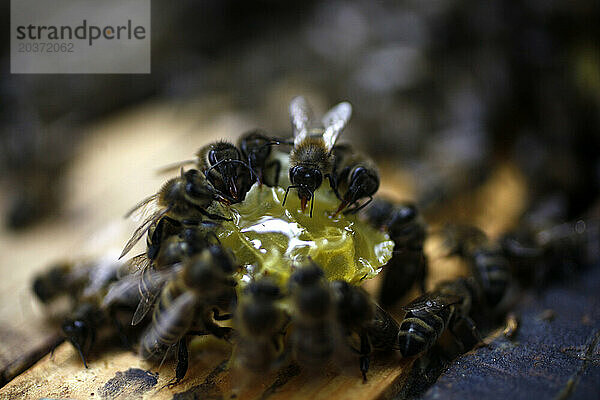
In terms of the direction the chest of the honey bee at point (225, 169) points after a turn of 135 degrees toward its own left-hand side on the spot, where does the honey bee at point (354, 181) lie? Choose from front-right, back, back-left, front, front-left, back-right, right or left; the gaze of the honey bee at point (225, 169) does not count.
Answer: right

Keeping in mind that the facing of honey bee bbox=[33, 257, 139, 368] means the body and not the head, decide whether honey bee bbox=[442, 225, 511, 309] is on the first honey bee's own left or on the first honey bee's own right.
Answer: on the first honey bee's own left

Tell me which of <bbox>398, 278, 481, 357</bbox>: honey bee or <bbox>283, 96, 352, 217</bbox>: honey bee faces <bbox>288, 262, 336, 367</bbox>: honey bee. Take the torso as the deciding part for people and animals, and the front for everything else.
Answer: <bbox>283, 96, 352, 217</bbox>: honey bee

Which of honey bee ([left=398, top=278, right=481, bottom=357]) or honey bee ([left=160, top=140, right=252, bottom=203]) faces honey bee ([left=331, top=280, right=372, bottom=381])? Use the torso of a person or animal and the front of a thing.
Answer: honey bee ([left=160, top=140, right=252, bottom=203])

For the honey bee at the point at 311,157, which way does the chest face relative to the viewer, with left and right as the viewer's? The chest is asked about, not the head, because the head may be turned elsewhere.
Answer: facing the viewer

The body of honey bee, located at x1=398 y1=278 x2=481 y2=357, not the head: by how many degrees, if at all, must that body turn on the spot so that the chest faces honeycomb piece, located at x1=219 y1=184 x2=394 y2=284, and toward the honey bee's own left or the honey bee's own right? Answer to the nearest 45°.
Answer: approximately 135° to the honey bee's own left

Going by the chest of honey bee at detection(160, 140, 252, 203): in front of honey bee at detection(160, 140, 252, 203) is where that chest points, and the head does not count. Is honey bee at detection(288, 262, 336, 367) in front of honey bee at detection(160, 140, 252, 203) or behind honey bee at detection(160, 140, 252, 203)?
in front

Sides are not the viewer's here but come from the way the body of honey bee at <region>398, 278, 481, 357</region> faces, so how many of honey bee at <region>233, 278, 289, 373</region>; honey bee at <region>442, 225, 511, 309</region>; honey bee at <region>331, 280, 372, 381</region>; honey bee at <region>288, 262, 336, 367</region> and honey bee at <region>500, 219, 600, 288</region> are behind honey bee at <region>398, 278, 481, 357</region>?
3

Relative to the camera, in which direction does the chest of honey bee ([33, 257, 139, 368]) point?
toward the camera

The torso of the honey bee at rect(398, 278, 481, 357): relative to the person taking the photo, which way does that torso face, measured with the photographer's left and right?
facing away from the viewer and to the right of the viewer

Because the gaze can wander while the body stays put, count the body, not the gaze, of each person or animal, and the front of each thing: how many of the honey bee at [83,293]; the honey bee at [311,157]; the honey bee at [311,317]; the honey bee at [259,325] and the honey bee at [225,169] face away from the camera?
2

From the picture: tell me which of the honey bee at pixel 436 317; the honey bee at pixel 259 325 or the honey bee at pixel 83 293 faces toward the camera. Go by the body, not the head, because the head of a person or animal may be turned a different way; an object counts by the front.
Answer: the honey bee at pixel 83 293

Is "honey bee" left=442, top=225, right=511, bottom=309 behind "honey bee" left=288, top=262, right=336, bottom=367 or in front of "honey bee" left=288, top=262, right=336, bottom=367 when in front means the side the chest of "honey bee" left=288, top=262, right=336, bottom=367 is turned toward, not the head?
in front

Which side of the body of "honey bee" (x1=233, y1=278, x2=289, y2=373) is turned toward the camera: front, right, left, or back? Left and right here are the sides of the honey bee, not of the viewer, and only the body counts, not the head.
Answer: back

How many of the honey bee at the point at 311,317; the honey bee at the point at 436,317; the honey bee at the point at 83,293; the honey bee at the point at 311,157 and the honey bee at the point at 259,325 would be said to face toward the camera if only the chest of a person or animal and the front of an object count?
2

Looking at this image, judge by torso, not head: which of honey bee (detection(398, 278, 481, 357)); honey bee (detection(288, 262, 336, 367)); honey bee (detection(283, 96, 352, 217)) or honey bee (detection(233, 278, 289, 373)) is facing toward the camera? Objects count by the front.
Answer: honey bee (detection(283, 96, 352, 217))

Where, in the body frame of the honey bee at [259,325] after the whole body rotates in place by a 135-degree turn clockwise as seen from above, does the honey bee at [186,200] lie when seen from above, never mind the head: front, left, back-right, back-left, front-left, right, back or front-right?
back

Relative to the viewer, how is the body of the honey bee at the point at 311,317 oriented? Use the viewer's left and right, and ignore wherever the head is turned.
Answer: facing away from the viewer

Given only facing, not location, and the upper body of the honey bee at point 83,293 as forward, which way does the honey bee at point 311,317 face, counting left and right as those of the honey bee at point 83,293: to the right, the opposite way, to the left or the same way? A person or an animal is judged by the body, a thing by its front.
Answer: the opposite way
